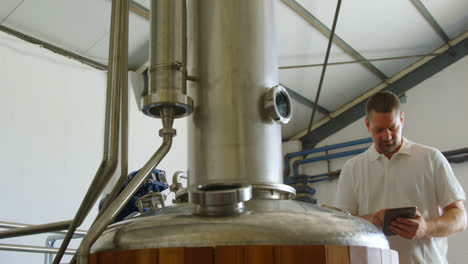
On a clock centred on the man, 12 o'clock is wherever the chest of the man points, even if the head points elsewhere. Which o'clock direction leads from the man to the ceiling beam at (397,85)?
The ceiling beam is roughly at 6 o'clock from the man.

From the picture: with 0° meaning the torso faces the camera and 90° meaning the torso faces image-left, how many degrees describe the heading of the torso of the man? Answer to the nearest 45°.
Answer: approximately 0°

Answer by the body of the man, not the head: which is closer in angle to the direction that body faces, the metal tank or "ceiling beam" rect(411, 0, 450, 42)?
the metal tank

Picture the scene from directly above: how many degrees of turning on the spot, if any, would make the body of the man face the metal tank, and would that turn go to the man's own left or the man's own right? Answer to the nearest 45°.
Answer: approximately 45° to the man's own right

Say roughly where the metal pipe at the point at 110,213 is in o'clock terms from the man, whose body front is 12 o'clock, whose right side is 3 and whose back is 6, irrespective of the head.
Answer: The metal pipe is roughly at 1 o'clock from the man.

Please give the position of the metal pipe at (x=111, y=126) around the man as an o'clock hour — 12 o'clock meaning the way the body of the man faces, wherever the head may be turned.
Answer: The metal pipe is roughly at 1 o'clock from the man.

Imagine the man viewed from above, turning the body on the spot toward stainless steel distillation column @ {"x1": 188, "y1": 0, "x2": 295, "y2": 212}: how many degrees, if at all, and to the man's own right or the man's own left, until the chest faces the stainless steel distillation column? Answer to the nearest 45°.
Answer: approximately 45° to the man's own right

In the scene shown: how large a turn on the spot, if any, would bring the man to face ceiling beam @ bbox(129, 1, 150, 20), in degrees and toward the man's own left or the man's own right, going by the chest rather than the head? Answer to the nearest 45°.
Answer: approximately 135° to the man's own right

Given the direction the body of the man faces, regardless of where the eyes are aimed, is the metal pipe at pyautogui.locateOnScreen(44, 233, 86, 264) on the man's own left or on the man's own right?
on the man's own right

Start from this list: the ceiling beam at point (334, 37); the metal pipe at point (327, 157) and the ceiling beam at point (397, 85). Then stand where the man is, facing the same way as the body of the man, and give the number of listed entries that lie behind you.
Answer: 3

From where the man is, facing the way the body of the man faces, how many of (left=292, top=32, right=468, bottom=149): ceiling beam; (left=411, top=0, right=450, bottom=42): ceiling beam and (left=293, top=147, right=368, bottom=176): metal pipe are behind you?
3

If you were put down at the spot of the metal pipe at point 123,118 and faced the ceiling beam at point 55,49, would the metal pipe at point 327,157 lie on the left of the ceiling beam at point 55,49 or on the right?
right

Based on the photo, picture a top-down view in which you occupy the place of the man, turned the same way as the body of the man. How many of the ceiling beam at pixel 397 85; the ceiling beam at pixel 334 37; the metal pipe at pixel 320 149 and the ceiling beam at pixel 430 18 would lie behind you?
4

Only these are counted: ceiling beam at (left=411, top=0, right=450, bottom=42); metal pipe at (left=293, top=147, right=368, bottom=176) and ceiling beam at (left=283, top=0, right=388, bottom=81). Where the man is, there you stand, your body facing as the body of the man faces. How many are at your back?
3
